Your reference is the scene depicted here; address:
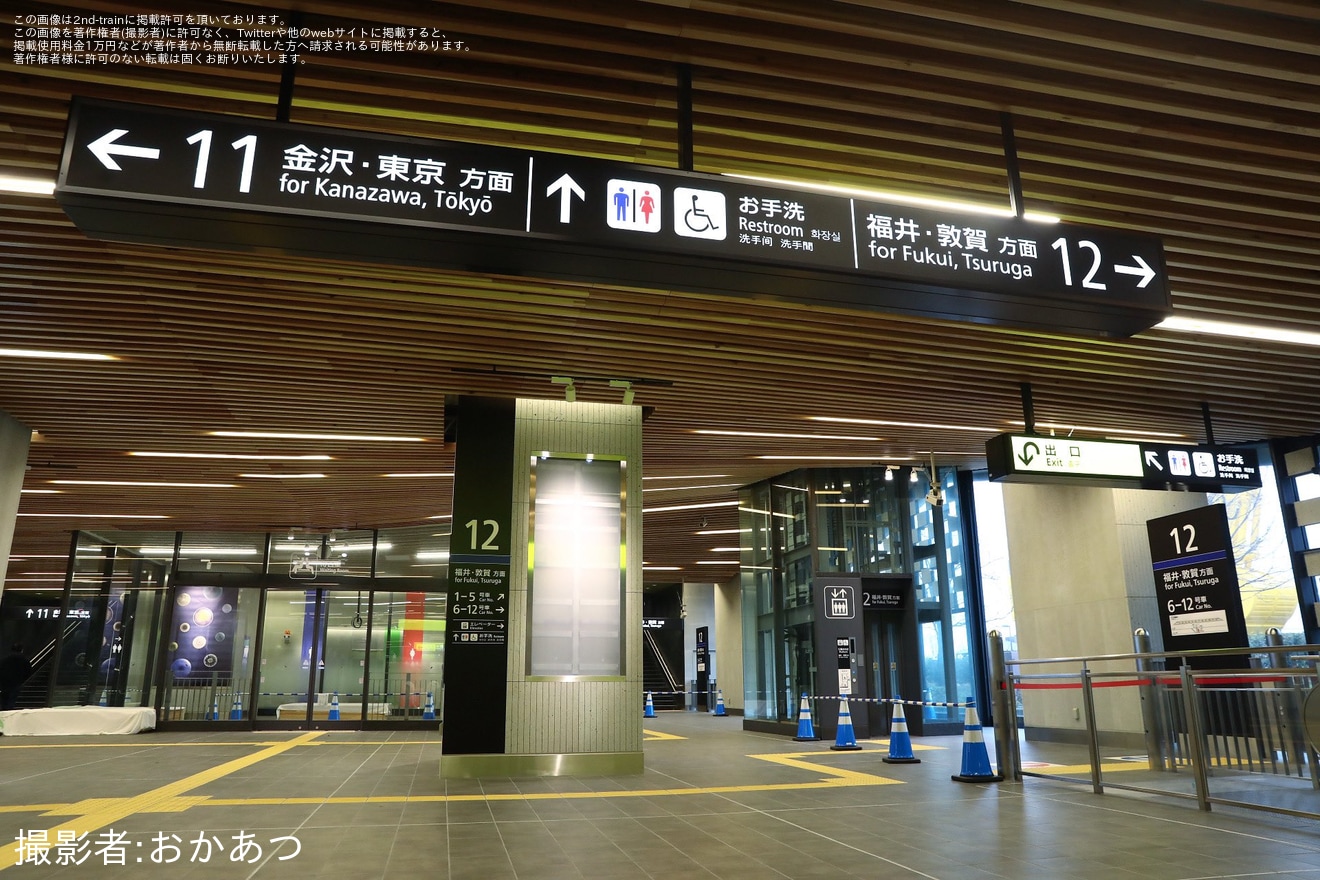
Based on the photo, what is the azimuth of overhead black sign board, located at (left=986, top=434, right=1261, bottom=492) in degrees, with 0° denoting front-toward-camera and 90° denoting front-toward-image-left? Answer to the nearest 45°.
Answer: approximately 315°

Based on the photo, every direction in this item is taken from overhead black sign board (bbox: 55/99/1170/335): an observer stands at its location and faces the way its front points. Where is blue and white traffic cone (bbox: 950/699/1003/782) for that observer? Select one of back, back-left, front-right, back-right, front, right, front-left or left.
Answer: back-left

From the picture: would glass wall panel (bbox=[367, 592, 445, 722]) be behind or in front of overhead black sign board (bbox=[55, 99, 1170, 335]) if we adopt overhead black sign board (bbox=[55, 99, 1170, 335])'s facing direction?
behind

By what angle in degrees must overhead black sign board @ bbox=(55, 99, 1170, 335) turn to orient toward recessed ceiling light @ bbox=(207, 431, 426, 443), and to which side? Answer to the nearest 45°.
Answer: approximately 135° to its right

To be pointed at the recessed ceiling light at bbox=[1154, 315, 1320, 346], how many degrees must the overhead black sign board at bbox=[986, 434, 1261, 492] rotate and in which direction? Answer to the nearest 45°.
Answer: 0° — it already faces it

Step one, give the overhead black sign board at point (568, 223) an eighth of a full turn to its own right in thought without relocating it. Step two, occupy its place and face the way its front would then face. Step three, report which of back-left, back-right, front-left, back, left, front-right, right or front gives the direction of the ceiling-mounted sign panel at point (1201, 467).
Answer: back

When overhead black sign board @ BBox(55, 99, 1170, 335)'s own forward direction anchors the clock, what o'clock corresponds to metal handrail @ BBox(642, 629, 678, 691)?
The metal handrail is roughly at 6 o'clock from the overhead black sign board.
